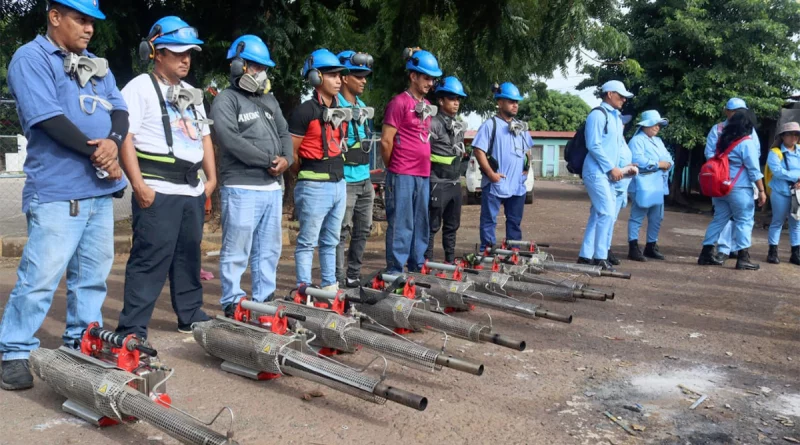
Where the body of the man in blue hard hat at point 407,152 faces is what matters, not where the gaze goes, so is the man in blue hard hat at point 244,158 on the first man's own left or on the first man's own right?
on the first man's own right

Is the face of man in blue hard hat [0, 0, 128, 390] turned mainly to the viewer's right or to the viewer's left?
to the viewer's right

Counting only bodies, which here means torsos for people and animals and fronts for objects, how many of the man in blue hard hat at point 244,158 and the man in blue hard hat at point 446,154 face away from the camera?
0

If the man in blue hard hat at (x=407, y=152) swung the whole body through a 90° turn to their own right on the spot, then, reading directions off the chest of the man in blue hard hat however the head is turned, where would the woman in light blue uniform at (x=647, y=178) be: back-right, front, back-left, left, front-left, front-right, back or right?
back

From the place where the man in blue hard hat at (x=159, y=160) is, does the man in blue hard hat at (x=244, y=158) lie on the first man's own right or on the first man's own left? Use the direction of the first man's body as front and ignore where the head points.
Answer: on the first man's own left

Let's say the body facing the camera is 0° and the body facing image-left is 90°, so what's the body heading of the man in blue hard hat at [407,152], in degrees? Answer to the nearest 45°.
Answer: approximately 315°

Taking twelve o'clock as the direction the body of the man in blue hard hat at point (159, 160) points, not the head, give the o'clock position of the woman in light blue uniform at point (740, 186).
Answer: The woman in light blue uniform is roughly at 10 o'clock from the man in blue hard hat.

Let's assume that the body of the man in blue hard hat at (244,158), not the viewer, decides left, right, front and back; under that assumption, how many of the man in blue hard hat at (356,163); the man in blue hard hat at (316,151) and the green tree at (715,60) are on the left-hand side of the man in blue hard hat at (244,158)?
3

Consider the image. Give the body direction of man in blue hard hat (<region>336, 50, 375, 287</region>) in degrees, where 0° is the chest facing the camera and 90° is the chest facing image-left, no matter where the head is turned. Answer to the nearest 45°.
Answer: approximately 315°

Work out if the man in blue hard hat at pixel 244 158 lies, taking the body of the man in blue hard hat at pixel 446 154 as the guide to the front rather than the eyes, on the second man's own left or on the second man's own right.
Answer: on the second man's own right
